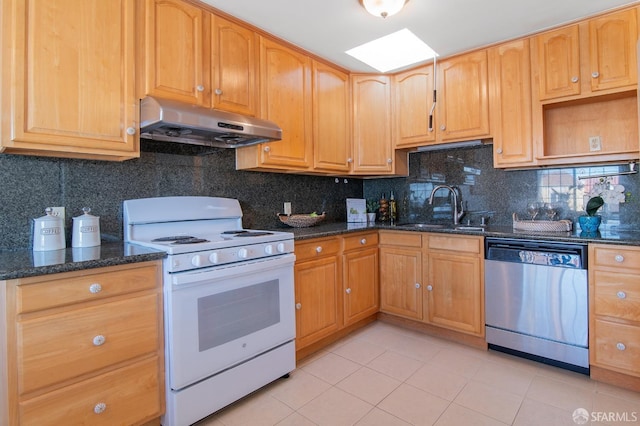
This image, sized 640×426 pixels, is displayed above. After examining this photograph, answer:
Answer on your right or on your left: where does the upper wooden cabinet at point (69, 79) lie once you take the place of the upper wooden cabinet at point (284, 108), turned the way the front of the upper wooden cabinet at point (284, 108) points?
on your right

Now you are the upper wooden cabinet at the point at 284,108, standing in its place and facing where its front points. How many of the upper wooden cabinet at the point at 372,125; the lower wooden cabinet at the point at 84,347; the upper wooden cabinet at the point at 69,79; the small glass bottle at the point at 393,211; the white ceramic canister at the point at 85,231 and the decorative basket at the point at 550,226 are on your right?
3

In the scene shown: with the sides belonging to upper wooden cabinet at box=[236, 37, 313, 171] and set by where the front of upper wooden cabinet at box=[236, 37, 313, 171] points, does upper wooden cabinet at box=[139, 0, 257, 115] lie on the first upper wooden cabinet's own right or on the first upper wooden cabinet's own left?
on the first upper wooden cabinet's own right

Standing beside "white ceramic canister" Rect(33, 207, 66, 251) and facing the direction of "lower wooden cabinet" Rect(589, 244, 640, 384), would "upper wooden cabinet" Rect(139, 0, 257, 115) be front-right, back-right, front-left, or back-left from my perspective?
front-left

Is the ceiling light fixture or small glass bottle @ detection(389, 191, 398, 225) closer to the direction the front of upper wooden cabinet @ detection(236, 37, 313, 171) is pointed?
the ceiling light fixture

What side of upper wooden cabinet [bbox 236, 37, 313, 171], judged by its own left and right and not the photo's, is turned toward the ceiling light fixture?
front

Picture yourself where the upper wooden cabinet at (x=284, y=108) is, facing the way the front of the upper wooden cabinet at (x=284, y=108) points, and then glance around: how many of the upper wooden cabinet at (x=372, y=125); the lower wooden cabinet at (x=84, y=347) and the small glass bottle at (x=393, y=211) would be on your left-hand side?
2

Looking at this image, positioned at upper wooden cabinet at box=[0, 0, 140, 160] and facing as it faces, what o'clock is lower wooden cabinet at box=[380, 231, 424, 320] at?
The lower wooden cabinet is roughly at 9 o'clock from the upper wooden cabinet.

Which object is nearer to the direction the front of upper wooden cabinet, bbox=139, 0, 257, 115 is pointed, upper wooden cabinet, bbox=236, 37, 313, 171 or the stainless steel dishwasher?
the stainless steel dishwasher

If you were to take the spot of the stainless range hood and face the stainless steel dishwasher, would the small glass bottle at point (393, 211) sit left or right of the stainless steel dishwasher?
left

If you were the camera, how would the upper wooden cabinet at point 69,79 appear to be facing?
facing the viewer

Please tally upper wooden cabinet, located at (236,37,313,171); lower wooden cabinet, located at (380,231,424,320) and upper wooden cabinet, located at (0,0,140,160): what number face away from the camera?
0

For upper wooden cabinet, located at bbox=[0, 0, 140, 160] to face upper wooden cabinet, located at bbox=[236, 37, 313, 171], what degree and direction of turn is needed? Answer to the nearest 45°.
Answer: approximately 90° to its left

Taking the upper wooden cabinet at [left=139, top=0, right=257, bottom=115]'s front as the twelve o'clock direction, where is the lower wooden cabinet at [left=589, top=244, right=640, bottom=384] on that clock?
The lower wooden cabinet is roughly at 11 o'clock from the upper wooden cabinet.

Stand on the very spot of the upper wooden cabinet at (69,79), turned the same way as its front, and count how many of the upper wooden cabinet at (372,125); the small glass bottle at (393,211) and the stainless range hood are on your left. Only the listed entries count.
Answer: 3
